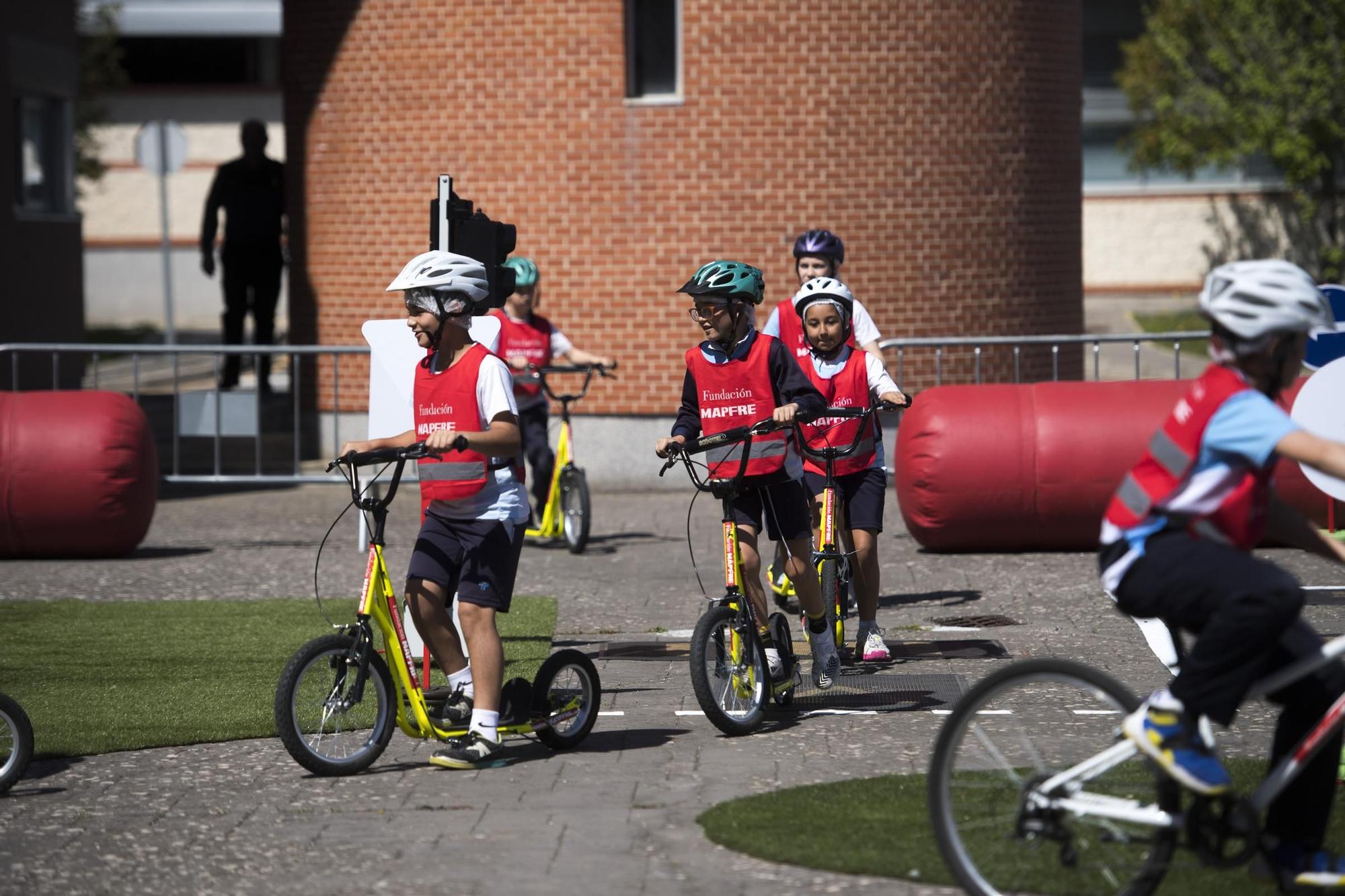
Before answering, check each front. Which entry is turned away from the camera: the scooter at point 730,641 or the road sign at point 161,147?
the road sign

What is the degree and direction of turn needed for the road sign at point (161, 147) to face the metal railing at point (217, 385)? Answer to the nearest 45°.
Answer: approximately 180°

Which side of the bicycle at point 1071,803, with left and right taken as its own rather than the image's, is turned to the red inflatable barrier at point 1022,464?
left

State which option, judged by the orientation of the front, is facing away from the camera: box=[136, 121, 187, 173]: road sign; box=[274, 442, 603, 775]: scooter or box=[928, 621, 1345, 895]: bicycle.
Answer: the road sign

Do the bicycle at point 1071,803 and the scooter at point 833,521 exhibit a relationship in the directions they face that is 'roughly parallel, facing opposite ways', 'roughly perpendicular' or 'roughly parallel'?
roughly perpendicular

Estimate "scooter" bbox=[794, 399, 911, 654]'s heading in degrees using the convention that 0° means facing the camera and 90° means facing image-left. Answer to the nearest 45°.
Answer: approximately 0°

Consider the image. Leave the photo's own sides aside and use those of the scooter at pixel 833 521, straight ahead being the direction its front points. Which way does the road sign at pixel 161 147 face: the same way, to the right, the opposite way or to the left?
the opposite way

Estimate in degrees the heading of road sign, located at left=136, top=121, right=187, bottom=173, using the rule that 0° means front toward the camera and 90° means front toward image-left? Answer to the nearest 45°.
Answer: approximately 180°

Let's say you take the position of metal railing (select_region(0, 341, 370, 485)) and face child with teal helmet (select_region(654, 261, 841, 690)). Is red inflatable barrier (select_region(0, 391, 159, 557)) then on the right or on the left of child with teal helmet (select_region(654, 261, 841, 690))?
right

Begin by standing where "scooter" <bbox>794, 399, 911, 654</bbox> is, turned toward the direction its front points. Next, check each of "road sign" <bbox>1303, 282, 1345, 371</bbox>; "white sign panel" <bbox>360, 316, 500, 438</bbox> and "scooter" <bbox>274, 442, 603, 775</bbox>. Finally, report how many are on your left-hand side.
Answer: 1

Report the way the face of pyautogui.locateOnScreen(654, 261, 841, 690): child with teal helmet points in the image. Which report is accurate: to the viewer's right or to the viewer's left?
to the viewer's left

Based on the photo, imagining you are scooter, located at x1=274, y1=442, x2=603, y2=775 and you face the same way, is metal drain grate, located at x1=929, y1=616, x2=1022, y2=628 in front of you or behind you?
behind
